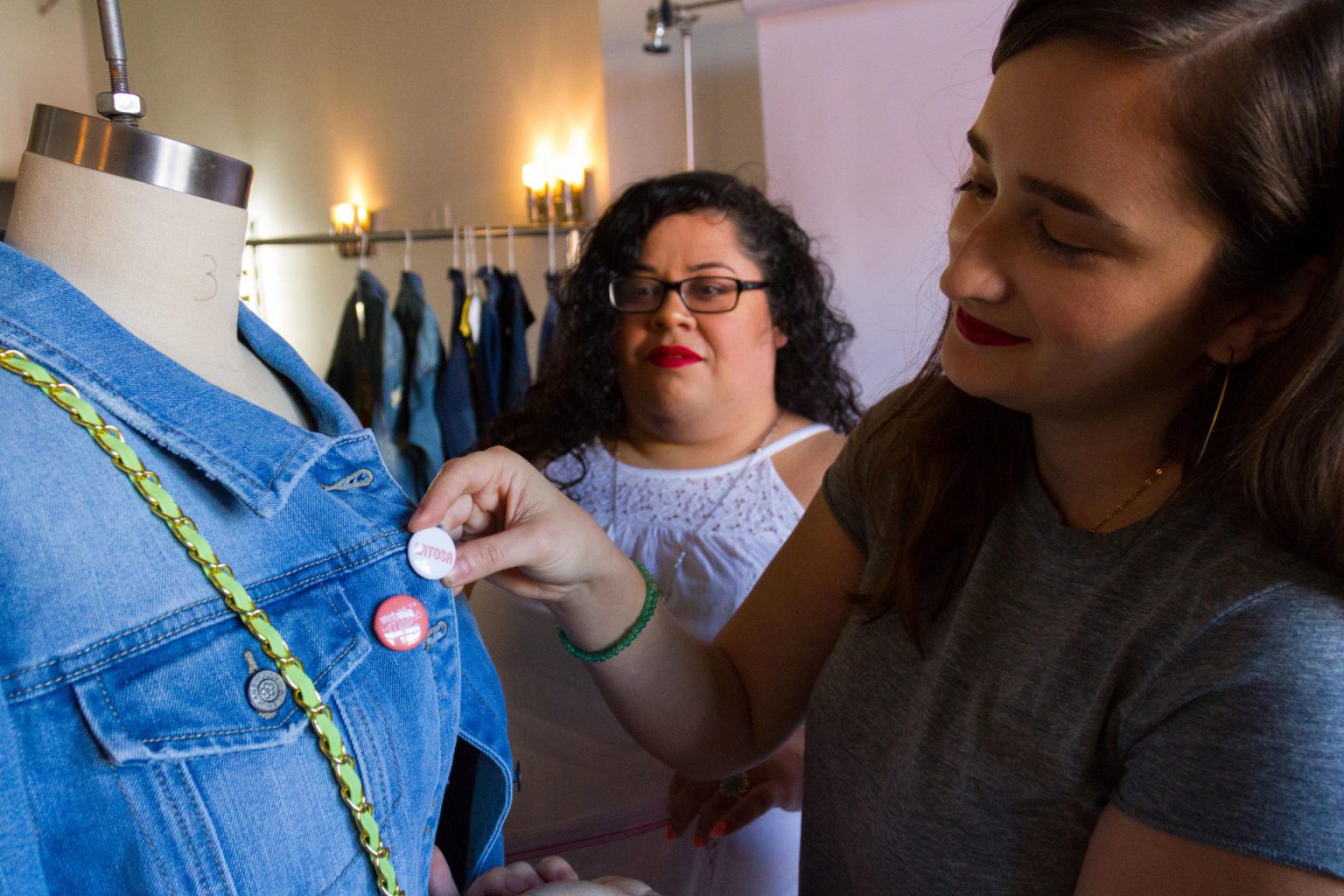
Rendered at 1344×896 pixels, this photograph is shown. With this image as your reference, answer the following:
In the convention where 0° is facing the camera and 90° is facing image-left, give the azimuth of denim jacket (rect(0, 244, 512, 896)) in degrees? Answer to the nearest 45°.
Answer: approximately 315°

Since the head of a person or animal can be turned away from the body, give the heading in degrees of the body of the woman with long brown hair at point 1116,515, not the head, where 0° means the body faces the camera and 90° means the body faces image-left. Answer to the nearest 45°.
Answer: approximately 45°

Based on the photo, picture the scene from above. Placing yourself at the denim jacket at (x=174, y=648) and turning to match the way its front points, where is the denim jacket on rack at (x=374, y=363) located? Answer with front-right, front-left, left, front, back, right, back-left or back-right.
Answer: back-left

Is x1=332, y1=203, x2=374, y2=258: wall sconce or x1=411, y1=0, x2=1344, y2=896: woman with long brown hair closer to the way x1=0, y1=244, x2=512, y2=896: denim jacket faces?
the woman with long brown hair
